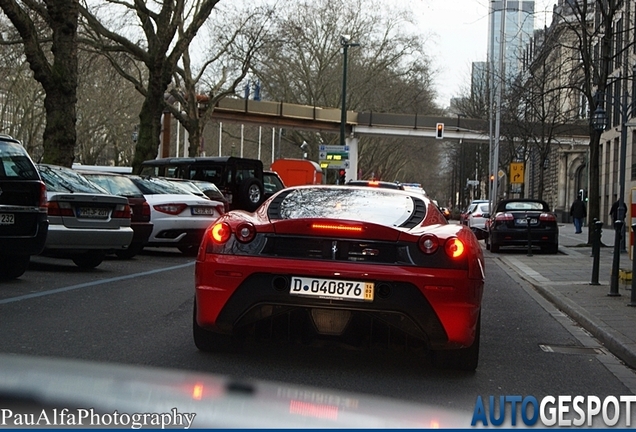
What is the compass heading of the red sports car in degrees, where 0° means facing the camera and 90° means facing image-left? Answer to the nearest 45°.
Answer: approximately 180°

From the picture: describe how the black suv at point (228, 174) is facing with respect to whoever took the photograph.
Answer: facing away from the viewer and to the left of the viewer

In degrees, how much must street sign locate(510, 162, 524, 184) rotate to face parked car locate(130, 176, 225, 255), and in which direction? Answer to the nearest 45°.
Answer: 0° — it already faces it

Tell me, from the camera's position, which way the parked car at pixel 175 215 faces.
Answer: facing away from the viewer and to the left of the viewer

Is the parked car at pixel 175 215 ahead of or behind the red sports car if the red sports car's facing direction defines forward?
ahead

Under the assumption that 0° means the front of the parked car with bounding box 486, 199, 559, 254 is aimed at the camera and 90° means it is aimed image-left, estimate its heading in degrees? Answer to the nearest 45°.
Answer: approximately 180°

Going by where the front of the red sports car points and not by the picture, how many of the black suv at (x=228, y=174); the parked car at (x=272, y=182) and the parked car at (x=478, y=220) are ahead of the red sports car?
3

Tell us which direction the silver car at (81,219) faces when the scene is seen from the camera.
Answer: facing away from the viewer and to the left of the viewer

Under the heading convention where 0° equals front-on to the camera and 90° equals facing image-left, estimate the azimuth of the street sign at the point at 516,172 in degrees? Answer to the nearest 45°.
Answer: approximately 0°

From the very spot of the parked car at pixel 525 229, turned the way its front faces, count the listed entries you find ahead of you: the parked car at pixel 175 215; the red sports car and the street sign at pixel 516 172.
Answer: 1
